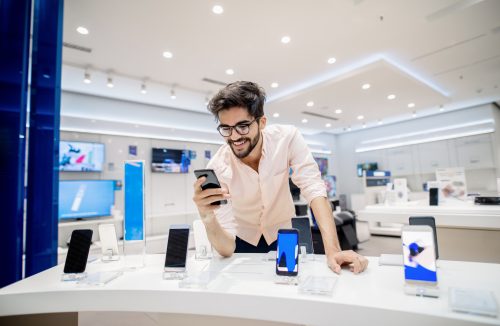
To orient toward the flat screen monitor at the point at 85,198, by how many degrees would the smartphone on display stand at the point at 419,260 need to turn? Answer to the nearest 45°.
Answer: approximately 90° to its right

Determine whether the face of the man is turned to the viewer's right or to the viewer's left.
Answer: to the viewer's left

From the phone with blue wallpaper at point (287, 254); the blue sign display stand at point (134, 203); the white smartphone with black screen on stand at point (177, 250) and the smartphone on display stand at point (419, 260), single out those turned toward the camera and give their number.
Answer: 4

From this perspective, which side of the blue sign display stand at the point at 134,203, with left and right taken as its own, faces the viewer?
front

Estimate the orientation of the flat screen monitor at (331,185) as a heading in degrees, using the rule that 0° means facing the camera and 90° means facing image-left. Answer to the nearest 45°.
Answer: approximately 45°

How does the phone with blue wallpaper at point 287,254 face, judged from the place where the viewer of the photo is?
facing the viewer

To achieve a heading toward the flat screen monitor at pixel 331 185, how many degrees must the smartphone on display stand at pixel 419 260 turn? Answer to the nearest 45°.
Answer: approximately 180°

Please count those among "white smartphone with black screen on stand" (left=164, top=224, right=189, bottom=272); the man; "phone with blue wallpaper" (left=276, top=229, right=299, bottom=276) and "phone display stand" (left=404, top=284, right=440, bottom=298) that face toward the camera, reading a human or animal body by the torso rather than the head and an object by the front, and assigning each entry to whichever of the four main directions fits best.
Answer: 4

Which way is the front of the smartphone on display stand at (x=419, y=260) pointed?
toward the camera

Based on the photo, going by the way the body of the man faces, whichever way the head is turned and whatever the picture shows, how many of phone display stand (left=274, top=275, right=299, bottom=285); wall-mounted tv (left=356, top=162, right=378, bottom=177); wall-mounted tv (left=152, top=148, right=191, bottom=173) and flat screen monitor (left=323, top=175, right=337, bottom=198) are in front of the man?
1

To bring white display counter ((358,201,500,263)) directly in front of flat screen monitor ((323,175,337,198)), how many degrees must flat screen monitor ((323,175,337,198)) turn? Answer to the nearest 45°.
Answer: approximately 45° to its left

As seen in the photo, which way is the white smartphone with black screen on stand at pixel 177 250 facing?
toward the camera

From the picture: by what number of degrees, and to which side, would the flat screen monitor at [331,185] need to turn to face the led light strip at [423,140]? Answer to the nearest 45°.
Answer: approximately 135° to its left

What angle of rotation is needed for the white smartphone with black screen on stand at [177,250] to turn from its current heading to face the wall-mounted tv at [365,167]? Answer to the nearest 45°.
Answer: approximately 135° to its left
